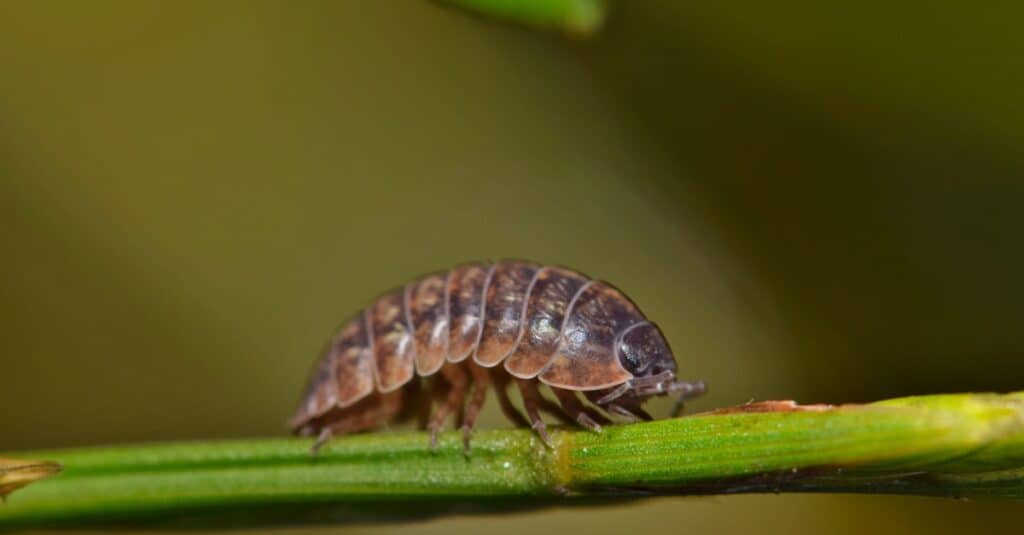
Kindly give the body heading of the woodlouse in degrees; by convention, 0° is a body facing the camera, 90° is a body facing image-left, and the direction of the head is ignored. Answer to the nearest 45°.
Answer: approximately 270°
